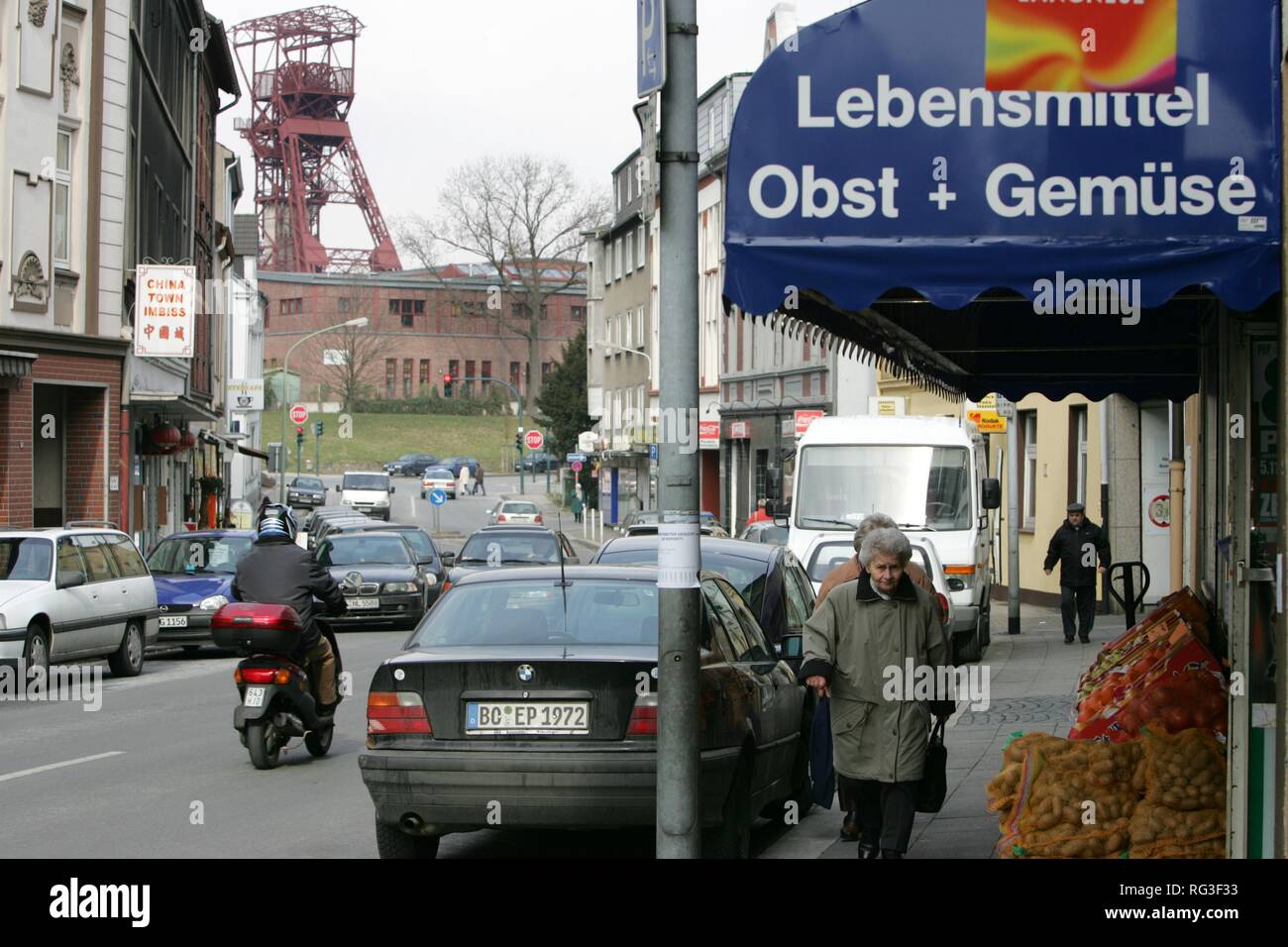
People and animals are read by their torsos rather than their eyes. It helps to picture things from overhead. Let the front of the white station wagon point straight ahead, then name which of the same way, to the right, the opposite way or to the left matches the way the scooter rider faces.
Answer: the opposite way

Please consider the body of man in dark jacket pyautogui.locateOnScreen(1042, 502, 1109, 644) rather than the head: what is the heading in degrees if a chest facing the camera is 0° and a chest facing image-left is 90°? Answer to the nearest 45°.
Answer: approximately 0°

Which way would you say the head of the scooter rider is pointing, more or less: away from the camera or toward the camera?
away from the camera

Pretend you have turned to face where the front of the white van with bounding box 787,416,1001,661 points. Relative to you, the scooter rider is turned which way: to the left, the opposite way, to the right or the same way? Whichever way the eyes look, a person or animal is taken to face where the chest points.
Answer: the opposite way

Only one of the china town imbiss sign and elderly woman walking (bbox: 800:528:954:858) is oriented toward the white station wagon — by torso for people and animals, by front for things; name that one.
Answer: the china town imbiss sign

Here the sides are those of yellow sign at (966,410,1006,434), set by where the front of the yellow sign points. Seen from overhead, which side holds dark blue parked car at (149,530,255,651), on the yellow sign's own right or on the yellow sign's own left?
on the yellow sign's own right

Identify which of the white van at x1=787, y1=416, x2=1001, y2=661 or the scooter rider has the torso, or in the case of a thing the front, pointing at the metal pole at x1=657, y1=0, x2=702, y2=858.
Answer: the white van

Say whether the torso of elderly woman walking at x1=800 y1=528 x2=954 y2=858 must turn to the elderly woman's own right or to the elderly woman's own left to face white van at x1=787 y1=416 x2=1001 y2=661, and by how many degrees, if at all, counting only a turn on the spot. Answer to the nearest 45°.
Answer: approximately 180°

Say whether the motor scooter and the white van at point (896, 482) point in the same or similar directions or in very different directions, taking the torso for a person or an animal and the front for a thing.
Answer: very different directions
